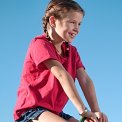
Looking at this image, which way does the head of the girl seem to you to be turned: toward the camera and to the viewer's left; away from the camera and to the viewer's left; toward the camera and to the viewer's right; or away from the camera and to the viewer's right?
toward the camera and to the viewer's right

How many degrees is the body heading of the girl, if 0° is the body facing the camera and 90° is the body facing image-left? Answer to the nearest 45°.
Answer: approximately 315°
